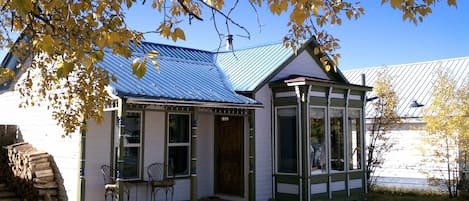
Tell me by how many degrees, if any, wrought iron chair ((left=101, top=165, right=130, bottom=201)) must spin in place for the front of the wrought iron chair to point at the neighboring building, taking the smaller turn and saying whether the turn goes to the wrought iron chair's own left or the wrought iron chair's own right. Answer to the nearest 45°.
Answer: approximately 45° to the wrought iron chair's own left

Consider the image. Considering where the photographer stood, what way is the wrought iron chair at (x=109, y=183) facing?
facing to the right of the viewer

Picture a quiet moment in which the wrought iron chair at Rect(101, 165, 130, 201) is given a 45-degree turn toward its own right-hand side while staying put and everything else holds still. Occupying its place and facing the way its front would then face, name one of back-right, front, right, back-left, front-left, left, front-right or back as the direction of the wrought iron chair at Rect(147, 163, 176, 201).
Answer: left
